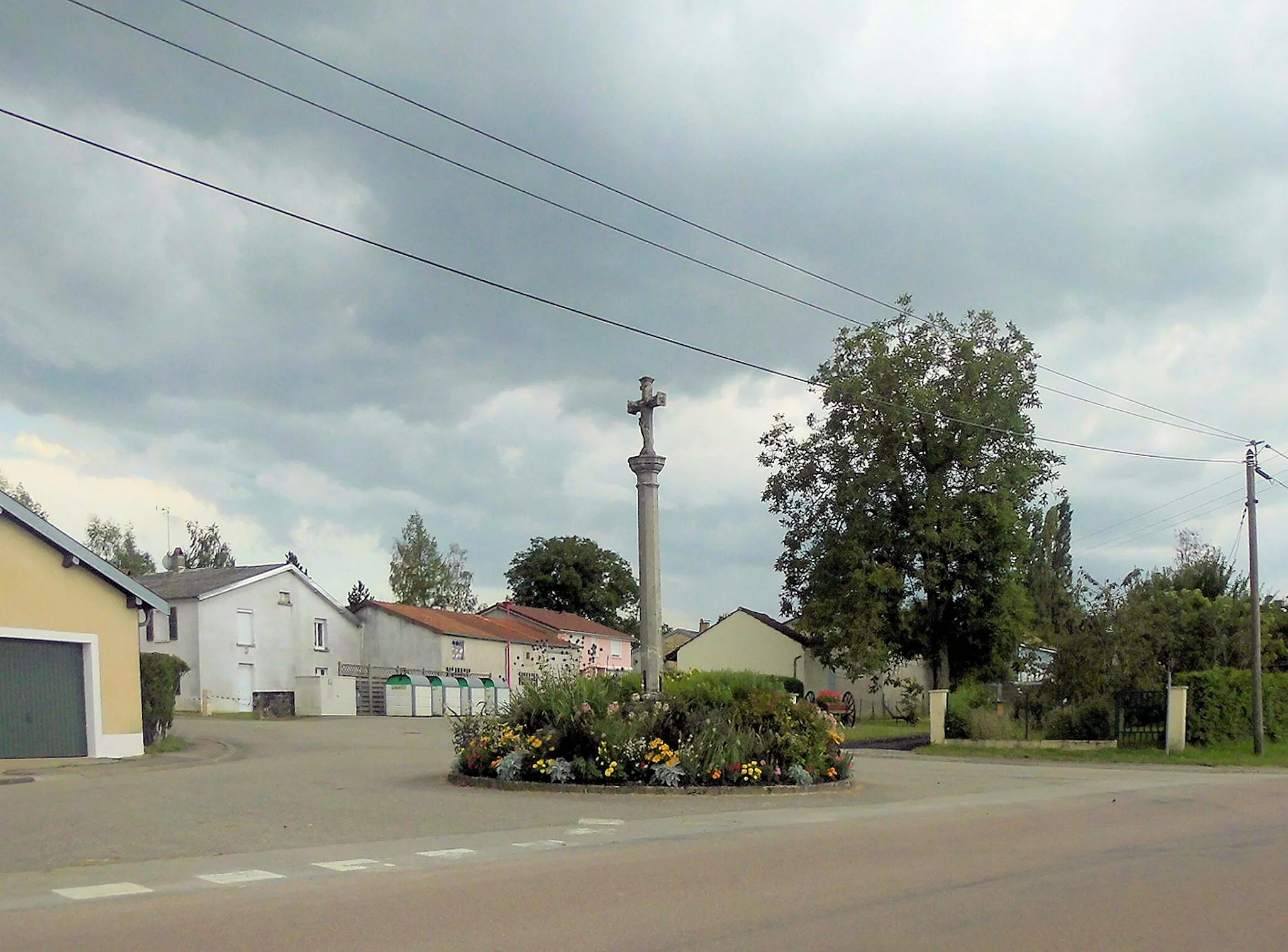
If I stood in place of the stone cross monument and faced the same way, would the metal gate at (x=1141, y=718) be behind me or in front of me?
behind

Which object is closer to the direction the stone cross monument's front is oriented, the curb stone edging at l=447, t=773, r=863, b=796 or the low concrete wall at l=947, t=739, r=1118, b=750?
the curb stone edging

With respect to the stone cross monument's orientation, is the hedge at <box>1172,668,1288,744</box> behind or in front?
behind

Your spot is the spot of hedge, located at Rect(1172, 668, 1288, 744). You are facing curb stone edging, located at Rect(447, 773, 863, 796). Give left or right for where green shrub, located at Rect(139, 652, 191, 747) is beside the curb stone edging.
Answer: right

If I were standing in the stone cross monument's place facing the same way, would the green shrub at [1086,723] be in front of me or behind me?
behind

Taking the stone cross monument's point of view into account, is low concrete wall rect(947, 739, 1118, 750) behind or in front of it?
behind

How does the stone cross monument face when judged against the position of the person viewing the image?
facing the viewer and to the left of the viewer

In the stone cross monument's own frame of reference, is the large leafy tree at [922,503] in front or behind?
behind
